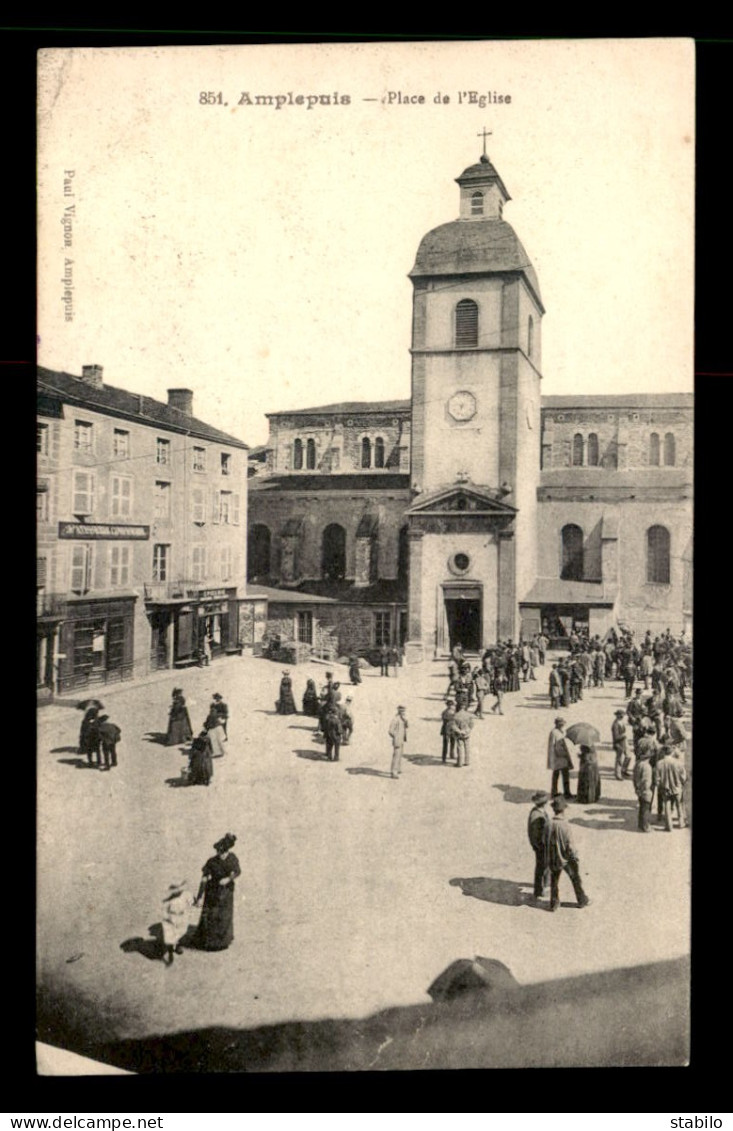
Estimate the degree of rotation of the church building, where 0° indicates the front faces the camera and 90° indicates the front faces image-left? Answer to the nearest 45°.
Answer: approximately 0°

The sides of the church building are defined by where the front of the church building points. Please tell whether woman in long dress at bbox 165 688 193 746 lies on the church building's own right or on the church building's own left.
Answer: on the church building's own right

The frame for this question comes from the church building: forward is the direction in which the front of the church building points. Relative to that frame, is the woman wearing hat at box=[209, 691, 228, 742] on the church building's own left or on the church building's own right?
on the church building's own right

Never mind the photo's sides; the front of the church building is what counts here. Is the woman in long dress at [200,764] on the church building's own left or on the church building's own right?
on the church building's own right

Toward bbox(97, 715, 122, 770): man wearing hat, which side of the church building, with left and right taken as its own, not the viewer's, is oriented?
front
